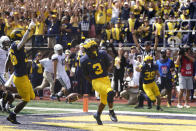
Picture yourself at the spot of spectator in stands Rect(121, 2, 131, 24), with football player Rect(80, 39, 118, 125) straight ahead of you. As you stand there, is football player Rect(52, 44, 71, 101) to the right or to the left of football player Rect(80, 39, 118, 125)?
right

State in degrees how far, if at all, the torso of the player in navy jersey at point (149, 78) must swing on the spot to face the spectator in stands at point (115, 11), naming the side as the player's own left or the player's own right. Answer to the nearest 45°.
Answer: approximately 180°

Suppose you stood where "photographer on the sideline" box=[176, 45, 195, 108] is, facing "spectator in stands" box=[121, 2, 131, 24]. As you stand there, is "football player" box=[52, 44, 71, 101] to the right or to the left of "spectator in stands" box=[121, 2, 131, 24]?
left

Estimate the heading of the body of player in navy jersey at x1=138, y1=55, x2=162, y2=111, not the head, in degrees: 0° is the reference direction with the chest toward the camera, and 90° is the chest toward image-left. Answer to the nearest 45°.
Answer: approximately 0°

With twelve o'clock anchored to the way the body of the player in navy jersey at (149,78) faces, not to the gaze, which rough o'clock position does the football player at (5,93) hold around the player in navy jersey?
The football player is roughly at 2 o'clock from the player in navy jersey.

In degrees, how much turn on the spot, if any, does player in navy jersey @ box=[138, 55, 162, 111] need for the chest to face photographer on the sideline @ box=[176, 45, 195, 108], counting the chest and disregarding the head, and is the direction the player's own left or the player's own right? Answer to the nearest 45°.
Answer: approximately 135° to the player's own left

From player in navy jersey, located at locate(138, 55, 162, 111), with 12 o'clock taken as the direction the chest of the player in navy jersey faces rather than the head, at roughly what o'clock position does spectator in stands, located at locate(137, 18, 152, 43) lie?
The spectator in stands is roughly at 6 o'clock from the player in navy jersey.
